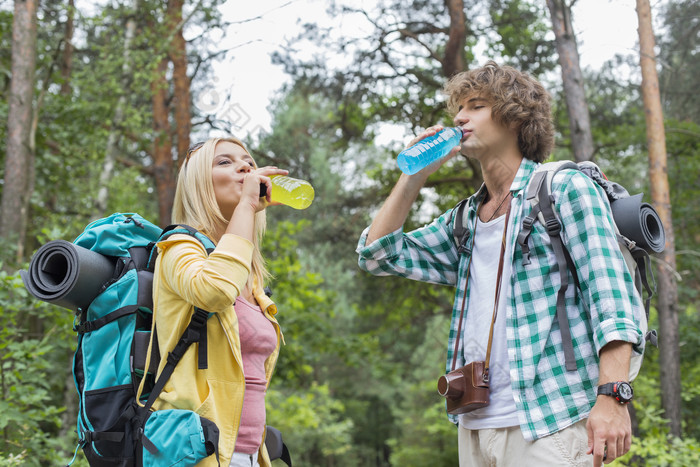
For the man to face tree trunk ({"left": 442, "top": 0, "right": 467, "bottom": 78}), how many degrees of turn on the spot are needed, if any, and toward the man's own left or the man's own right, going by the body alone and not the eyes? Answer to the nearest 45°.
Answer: approximately 135° to the man's own right

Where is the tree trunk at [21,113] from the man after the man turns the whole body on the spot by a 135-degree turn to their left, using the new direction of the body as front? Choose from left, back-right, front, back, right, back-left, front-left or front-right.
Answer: back-left

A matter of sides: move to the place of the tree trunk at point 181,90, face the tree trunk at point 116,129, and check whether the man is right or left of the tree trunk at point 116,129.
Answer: left

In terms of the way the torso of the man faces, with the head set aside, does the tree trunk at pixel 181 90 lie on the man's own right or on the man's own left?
on the man's own right

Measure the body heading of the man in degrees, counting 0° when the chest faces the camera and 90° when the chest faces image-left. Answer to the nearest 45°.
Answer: approximately 45°

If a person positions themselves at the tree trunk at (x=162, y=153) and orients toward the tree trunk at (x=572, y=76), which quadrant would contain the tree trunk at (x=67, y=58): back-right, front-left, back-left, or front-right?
back-left

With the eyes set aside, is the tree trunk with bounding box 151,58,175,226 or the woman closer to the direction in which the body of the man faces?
the woman

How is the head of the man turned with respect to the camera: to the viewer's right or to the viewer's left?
to the viewer's left
